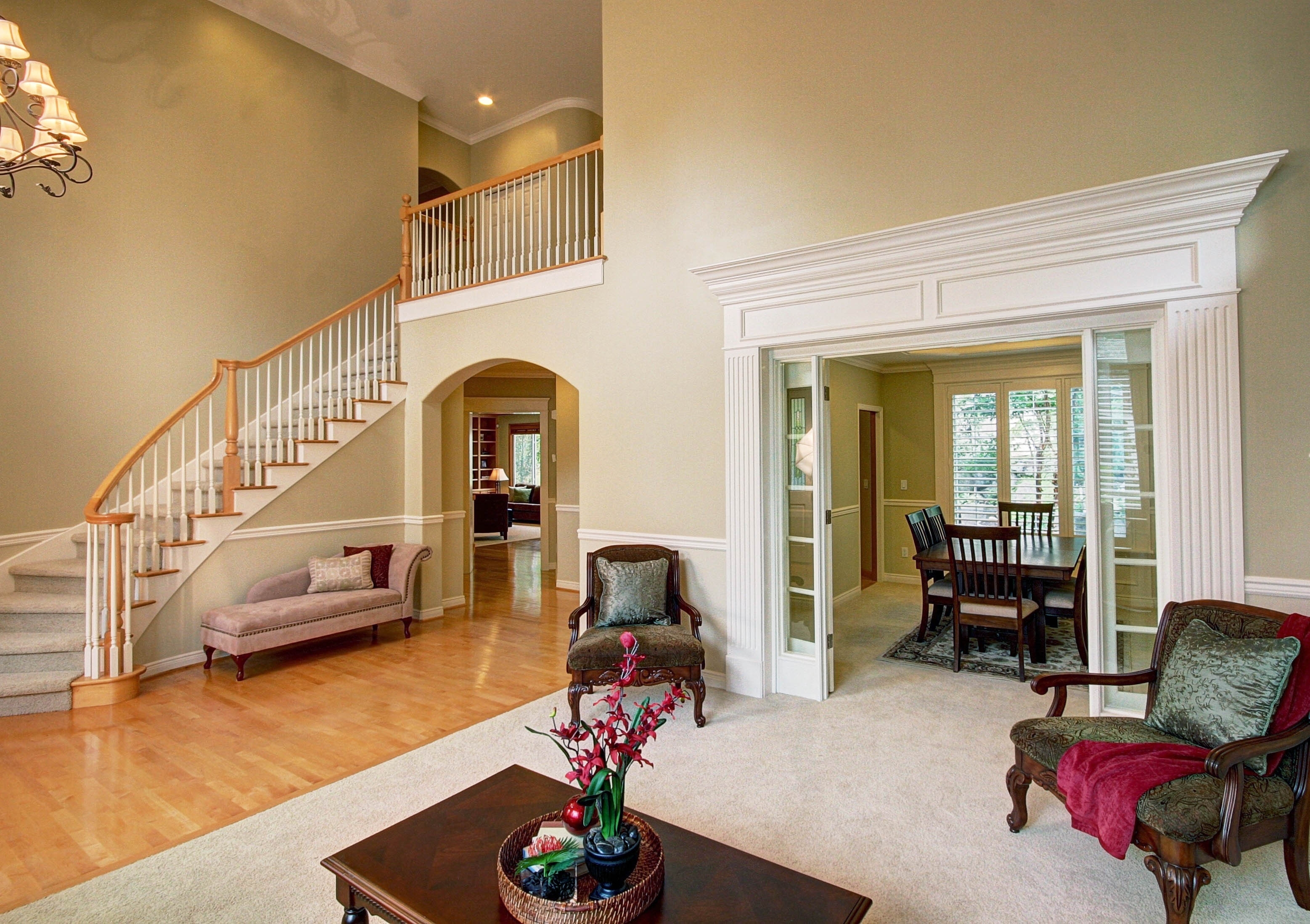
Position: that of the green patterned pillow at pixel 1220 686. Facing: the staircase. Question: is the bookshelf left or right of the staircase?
right

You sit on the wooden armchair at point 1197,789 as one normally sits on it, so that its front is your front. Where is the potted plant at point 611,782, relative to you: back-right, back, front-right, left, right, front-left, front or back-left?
front

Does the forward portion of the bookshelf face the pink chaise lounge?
yes

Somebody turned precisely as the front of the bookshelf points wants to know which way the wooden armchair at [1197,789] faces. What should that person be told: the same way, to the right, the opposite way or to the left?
to the right

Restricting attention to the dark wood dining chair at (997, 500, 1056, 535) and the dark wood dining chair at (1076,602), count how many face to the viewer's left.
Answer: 1

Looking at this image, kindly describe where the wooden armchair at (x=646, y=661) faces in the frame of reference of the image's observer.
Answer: facing the viewer

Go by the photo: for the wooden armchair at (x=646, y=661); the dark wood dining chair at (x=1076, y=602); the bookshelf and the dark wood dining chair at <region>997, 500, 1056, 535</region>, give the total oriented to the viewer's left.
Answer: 1

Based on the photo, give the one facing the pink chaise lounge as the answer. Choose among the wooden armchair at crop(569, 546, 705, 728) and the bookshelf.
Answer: the bookshelf

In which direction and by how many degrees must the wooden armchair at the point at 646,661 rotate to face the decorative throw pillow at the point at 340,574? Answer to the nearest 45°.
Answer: approximately 135° to its right

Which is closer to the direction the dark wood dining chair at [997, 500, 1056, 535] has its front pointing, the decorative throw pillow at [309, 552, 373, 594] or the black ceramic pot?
the black ceramic pot

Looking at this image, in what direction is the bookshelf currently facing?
toward the camera

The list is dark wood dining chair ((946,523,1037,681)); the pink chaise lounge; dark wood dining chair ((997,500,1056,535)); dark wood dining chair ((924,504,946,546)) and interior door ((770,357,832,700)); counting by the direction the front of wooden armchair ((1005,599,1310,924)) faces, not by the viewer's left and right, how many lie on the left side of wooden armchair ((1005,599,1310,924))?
0

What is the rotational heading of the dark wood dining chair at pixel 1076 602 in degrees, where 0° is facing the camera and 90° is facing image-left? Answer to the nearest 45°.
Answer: approximately 90°

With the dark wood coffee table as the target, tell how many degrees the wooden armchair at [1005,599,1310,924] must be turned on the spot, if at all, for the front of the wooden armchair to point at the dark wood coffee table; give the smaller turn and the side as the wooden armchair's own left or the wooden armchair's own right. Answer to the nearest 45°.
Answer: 0° — it already faces it

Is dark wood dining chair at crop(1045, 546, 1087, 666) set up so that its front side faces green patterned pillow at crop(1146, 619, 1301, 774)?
no

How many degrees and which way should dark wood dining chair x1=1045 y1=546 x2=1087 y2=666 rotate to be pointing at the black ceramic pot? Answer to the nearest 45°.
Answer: approximately 90° to its left

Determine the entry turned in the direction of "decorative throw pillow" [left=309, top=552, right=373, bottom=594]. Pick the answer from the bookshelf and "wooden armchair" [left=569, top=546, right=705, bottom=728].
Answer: the bookshelf

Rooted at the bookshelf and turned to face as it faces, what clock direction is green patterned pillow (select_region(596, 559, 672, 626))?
The green patterned pillow is roughly at 12 o'clock from the bookshelf.

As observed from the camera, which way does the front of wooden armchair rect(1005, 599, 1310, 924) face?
facing the viewer and to the left of the viewer

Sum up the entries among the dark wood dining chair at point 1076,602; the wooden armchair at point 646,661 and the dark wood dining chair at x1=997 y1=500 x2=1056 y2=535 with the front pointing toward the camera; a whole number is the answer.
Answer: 2

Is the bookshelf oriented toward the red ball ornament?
yes
